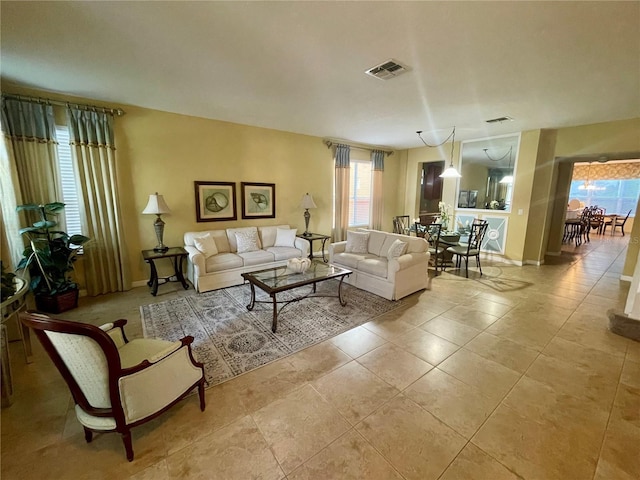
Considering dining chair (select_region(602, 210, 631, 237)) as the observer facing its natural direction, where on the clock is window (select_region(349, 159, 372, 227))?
The window is roughly at 10 o'clock from the dining chair.

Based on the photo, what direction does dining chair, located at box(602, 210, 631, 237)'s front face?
to the viewer's left

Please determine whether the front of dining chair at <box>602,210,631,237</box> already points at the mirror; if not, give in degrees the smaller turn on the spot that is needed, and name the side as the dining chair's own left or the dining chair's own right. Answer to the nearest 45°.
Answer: approximately 90° to the dining chair's own left

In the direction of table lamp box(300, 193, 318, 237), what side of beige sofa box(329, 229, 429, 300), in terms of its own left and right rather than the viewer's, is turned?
right

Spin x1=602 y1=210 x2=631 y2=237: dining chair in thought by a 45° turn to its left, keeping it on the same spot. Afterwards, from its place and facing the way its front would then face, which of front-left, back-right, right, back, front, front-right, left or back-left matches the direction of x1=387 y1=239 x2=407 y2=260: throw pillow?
front-left

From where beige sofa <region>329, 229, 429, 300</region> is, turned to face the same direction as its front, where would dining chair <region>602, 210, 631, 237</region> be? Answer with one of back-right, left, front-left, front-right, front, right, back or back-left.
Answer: back

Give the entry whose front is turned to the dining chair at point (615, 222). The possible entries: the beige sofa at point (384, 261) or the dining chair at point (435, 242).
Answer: the dining chair at point (435, 242)

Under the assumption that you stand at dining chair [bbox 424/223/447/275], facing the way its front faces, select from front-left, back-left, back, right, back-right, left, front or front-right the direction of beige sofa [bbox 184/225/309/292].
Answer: back

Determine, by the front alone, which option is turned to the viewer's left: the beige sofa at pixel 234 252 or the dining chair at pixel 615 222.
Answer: the dining chair

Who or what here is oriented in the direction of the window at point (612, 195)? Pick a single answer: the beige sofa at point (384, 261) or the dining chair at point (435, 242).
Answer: the dining chair

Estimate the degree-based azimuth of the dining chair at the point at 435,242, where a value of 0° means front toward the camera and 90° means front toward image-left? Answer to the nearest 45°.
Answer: approximately 225°

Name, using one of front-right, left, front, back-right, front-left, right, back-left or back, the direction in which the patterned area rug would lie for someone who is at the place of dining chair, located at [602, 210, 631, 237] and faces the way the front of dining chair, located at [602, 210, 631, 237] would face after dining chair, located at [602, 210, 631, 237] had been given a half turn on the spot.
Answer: right

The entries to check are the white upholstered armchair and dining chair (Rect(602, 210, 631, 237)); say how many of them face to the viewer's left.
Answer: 1

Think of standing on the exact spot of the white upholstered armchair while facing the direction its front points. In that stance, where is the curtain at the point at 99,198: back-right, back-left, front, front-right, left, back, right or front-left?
front-left

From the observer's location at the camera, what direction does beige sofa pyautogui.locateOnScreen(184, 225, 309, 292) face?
facing the viewer and to the right of the viewer

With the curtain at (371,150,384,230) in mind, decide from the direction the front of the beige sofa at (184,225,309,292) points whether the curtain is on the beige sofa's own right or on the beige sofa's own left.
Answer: on the beige sofa's own left

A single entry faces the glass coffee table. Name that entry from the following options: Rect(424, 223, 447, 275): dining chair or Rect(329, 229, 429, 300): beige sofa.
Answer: the beige sofa

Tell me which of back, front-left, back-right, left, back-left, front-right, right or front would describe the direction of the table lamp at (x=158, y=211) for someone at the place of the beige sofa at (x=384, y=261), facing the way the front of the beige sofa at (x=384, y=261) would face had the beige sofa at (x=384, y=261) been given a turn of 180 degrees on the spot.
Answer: back-left
